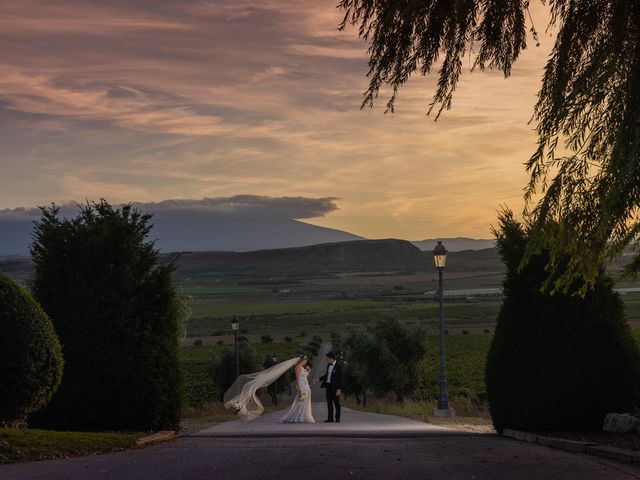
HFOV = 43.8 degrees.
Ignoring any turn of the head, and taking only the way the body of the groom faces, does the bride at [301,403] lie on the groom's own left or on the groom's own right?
on the groom's own right

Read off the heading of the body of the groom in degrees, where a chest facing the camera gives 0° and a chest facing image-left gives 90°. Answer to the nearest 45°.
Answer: approximately 45°

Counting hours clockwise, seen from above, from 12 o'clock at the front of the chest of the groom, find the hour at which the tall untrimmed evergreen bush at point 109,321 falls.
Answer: The tall untrimmed evergreen bush is roughly at 12 o'clock from the groom.

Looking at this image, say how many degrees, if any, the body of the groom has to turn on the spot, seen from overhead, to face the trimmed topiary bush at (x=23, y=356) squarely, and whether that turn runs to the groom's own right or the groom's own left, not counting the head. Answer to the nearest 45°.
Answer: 0° — they already face it
